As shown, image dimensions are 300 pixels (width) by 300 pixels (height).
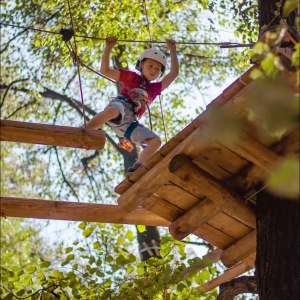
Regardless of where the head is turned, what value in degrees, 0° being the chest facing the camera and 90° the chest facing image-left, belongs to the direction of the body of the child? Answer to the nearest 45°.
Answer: approximately 0°

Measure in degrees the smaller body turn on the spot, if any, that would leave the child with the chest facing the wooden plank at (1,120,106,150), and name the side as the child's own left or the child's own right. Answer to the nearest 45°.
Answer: approximately 45° to the child's own right
